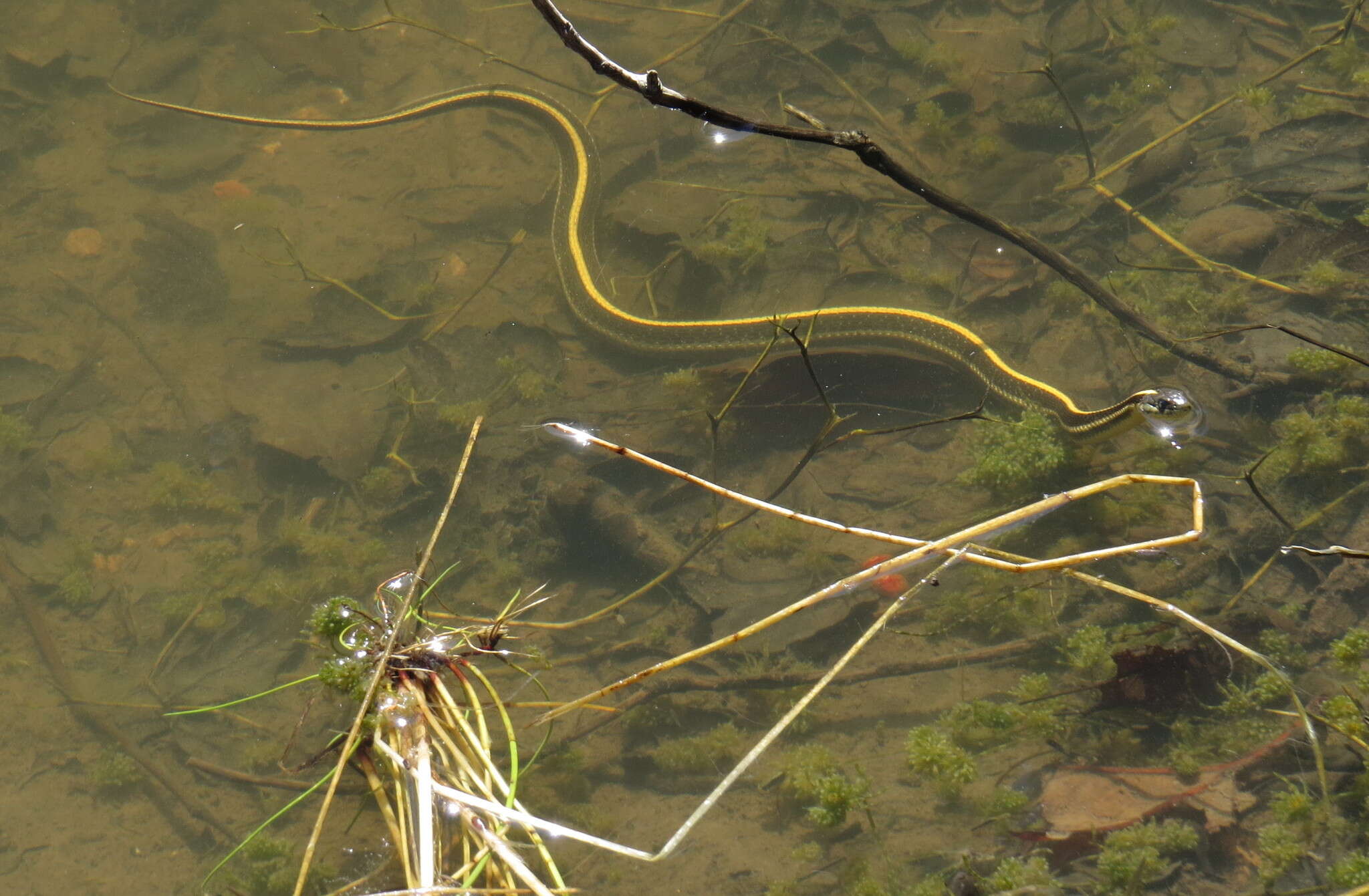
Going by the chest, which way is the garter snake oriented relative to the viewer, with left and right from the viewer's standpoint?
facing to the right of the viewer

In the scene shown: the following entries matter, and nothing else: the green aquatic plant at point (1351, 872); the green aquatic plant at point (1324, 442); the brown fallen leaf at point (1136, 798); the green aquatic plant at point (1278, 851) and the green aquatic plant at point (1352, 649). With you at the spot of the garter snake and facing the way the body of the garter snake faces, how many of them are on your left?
0

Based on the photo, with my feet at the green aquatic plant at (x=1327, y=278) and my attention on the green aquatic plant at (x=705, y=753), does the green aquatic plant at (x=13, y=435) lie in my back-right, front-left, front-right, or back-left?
front-right

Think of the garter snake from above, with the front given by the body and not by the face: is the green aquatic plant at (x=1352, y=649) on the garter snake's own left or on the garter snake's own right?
on the garter snake's own right

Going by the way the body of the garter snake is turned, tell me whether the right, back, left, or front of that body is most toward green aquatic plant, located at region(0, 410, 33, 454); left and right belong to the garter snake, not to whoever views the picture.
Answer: back

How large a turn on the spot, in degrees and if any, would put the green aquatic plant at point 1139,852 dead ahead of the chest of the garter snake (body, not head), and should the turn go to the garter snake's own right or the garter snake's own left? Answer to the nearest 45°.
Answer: approximately 90° to the garter snake's own right

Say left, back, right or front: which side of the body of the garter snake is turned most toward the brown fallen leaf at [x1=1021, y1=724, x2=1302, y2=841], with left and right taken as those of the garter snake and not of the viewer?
right

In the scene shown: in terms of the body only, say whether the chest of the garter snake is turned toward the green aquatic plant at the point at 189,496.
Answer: no

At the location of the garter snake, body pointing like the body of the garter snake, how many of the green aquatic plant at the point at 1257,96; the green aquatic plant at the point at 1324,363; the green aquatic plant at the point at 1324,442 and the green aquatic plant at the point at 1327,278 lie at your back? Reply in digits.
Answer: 0

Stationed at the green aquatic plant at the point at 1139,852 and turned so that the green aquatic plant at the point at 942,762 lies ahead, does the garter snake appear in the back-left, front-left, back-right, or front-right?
front-right

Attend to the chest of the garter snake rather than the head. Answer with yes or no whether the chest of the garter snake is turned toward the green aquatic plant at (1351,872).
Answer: no

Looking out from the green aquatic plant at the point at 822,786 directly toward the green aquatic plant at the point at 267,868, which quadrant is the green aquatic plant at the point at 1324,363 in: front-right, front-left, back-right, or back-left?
back-right

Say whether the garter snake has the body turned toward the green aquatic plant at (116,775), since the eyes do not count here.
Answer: no
